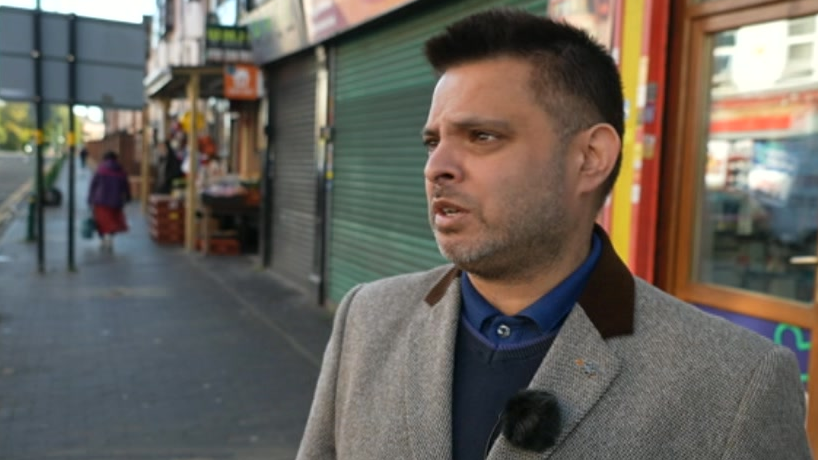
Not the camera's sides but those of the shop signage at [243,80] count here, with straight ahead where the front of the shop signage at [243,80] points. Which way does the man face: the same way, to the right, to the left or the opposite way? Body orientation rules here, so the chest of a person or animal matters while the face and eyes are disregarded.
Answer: to the right

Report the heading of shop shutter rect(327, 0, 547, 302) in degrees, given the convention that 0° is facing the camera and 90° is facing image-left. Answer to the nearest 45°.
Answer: approximately 45°

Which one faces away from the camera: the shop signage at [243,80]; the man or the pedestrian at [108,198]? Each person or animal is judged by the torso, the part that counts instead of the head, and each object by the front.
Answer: the pedestrian

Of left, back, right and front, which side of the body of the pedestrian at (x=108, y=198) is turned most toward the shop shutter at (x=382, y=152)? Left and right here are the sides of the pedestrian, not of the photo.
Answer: back

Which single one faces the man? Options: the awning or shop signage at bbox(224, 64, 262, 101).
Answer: the shop signage

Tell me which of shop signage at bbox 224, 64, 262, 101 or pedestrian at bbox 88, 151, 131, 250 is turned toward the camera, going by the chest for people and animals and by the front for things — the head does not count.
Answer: the shop signage

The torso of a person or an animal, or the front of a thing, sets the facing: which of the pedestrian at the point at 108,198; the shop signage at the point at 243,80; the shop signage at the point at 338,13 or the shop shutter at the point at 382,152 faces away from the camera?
the pedestrian

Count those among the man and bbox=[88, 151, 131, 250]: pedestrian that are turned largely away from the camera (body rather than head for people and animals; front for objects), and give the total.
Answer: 1

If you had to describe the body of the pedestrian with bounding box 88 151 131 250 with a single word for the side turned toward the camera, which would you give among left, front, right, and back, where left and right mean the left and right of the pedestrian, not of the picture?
back

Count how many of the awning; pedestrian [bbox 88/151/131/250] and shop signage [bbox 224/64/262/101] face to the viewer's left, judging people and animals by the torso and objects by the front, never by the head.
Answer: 1

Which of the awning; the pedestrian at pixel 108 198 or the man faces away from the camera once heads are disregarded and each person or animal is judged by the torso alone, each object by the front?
the pedestrian

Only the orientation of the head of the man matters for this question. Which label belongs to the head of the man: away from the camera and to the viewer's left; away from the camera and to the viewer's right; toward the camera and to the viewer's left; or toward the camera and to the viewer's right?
toward the camera and to the viewer's left

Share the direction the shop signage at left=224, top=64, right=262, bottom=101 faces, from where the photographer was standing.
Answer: facing the viewer

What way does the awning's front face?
to the viewer's left

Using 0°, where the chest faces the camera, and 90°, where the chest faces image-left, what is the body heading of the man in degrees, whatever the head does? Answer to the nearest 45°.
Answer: approximately 45°
